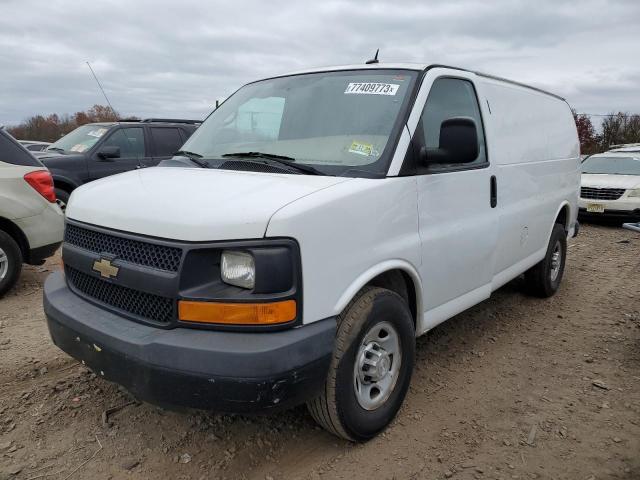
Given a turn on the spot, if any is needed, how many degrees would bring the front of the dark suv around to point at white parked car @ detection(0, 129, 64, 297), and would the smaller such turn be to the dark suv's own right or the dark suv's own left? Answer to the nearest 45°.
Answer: approximately 45° to the dark suv's own left

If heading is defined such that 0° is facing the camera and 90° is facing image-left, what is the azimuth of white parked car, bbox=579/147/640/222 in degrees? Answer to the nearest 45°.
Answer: approximately 45°

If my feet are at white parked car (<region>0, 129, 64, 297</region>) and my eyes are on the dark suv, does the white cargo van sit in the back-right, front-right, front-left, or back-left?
back-right

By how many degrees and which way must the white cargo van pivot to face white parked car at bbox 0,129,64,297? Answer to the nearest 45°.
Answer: approximately 90° to its right

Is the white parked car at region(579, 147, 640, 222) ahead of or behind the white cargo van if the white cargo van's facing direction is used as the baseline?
behind

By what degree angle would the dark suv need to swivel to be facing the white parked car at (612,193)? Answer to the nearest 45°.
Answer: approximately 135° to its left
